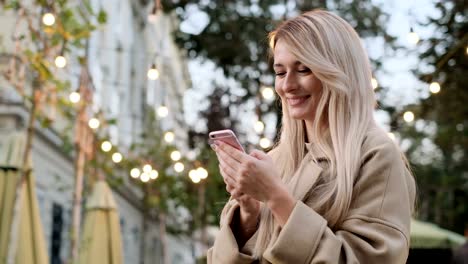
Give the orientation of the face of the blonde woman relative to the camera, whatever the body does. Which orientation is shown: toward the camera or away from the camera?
toward the camera

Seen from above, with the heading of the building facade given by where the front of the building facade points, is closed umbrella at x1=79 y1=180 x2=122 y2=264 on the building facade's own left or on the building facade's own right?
on the building facade's own right

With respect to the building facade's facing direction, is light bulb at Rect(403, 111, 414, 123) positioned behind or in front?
in front

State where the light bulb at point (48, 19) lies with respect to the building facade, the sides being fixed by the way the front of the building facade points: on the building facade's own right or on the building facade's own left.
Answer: on the building facade's own right

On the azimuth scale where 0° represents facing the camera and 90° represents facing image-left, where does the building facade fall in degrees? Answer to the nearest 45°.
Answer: approximately 315°

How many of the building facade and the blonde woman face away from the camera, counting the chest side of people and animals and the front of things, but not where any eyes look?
0

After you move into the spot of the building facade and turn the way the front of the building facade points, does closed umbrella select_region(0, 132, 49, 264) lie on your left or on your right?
on your right

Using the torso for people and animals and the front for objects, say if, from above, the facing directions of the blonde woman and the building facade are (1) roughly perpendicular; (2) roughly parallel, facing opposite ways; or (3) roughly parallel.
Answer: roughly perpendicular
